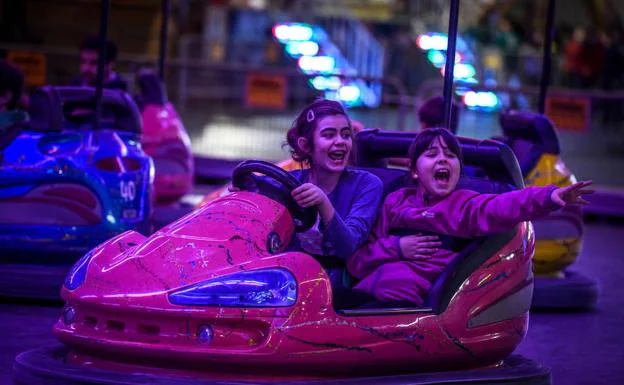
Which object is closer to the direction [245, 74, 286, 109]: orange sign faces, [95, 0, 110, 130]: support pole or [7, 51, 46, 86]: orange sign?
the support pole

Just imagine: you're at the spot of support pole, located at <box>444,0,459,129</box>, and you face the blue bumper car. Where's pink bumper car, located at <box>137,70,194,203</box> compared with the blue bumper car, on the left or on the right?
right

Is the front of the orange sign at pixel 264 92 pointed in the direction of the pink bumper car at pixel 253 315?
yes

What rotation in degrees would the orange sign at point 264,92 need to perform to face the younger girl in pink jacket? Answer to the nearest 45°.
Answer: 0° — it already faces them

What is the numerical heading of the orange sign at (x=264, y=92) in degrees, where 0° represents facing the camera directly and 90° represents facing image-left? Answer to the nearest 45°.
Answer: approximately 0°

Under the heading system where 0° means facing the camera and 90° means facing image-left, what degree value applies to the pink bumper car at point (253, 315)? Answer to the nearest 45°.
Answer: approximately 45°

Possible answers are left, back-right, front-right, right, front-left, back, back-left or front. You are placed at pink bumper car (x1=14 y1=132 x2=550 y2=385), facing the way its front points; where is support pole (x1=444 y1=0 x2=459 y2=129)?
back

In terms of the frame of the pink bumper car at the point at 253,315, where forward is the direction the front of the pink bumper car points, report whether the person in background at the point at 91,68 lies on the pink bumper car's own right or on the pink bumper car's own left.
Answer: on the pink bumper car's own right
